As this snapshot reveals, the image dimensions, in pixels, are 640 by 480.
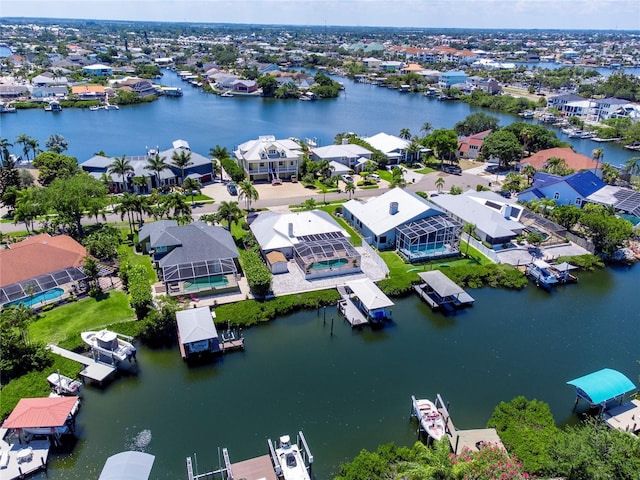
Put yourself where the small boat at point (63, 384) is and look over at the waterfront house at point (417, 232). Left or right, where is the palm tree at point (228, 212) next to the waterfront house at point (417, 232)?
left

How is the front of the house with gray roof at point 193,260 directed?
away from the camera

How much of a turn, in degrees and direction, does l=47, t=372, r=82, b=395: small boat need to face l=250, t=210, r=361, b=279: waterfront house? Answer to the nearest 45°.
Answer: approximately 135° to its right

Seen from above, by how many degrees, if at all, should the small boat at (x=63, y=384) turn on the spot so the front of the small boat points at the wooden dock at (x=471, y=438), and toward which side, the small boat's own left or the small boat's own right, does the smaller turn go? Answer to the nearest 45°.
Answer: approximately 180°

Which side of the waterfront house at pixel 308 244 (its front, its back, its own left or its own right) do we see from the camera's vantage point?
back

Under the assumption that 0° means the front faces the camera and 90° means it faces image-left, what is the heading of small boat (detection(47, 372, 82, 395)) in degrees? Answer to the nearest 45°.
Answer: approximately 135°

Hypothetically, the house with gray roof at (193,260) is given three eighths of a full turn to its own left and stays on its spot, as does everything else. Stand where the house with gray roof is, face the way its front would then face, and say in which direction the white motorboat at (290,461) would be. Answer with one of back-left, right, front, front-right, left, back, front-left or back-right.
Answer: front-left

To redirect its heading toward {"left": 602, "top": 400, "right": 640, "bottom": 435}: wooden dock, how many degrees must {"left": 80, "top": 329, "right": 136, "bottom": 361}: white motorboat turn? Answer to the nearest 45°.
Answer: approximately 180°

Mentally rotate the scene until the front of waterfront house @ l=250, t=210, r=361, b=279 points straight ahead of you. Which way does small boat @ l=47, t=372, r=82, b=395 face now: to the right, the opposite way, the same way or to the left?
to the left

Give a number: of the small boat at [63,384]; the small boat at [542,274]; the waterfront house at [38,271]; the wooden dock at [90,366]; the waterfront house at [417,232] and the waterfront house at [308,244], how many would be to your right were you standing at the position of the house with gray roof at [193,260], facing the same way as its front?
3

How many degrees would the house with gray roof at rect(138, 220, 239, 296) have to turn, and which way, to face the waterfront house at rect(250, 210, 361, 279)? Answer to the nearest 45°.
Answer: approximately 90° to its right

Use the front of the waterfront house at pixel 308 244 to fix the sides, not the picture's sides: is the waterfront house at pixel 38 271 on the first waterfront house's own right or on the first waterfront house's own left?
on the first waterfront house's own left

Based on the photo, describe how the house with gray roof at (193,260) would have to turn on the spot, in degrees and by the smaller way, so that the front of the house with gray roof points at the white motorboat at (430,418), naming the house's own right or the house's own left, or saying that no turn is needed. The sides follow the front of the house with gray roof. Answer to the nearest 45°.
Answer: approximately 135° to the house's own right

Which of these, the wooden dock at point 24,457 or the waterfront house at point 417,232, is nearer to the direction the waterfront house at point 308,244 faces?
the waterfront house

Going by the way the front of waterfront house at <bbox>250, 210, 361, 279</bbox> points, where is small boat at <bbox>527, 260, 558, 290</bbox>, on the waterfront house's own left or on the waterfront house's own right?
on the waterfront house's own right

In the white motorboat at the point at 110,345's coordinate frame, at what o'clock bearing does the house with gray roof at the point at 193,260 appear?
The house with gray roof is roughly at 3 o'clock from the white motorboat.

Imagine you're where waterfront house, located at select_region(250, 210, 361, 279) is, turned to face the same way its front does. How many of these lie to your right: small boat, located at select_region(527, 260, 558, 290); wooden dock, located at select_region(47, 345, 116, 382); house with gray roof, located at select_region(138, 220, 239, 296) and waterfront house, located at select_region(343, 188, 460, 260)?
2
